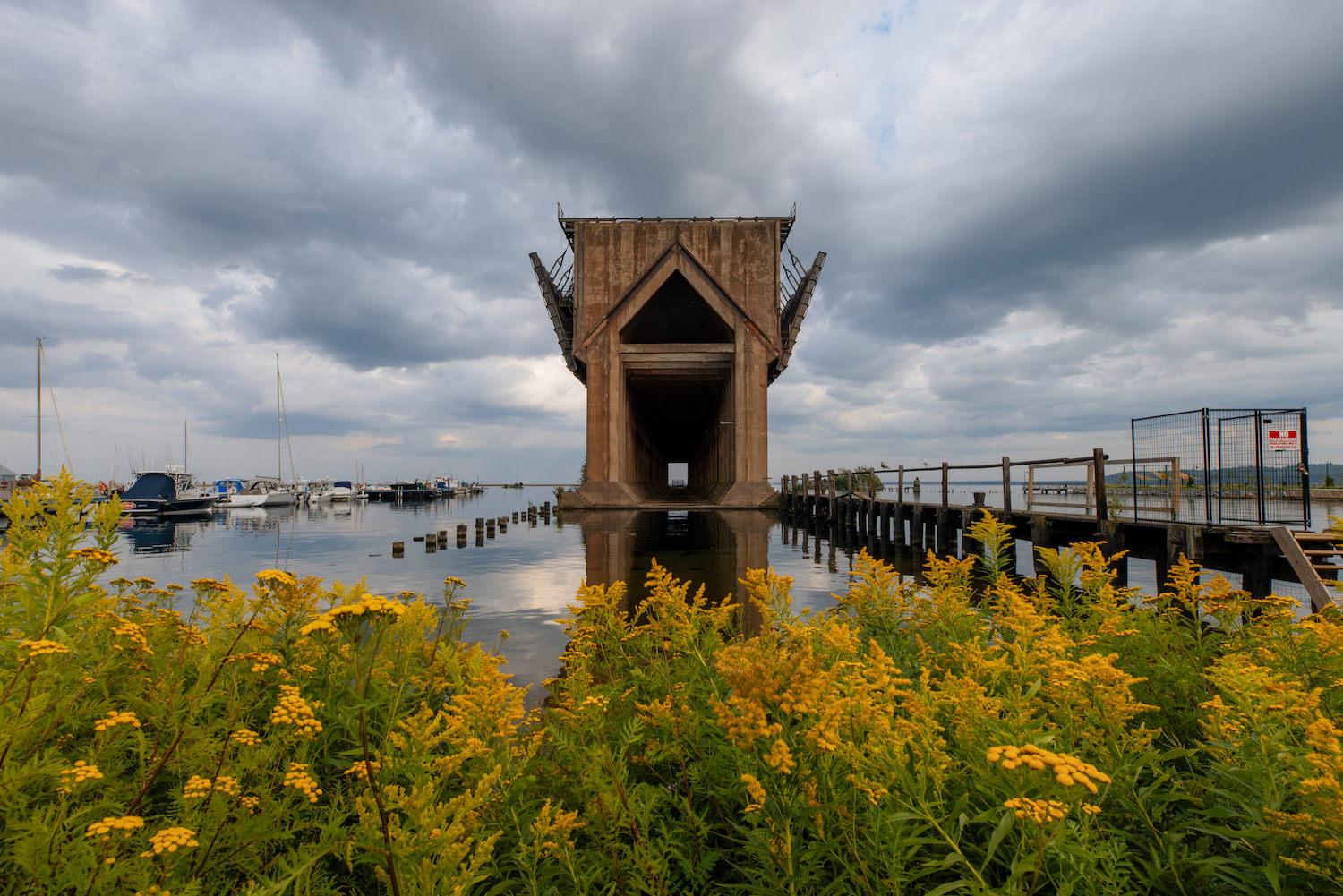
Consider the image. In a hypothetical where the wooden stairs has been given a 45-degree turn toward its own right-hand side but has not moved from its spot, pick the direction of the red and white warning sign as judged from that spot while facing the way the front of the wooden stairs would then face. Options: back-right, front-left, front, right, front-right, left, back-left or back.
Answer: back

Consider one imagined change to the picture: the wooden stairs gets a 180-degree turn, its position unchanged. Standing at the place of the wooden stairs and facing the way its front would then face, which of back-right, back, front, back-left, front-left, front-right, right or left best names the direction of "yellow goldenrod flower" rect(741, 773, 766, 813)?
back-left

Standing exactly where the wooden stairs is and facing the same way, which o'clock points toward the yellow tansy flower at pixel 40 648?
The yellow tansy flower is roughly at 2 o'clock from the wooden stairs.

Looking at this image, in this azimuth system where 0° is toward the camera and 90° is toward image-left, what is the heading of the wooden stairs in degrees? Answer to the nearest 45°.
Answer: approximately 315°

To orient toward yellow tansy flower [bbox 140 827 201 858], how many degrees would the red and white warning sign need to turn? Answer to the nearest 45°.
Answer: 0° — it already faces it

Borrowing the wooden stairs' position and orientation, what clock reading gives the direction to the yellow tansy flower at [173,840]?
The yellow tansy flower is roughly at 2 o'clock from the wooden stairs.

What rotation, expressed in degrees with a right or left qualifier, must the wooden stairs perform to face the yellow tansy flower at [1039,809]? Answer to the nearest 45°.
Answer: approximately 45° to its right

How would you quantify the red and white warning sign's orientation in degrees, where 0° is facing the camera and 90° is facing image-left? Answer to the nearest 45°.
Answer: approximately 0°

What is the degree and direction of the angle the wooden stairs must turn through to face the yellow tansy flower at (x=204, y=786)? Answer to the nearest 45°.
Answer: approximately 45° to its right

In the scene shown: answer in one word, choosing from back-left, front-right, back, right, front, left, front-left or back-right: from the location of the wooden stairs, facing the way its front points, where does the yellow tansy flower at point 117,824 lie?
front-right

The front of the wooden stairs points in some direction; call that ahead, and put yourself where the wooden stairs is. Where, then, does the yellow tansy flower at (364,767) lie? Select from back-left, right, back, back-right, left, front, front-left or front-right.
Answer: front-right

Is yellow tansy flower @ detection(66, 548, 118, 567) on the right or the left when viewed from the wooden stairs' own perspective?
on its right

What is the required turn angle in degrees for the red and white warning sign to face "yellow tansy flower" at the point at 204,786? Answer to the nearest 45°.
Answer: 0° — it already faces it

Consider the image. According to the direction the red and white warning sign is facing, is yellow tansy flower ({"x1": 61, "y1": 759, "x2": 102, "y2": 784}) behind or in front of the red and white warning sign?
in front
